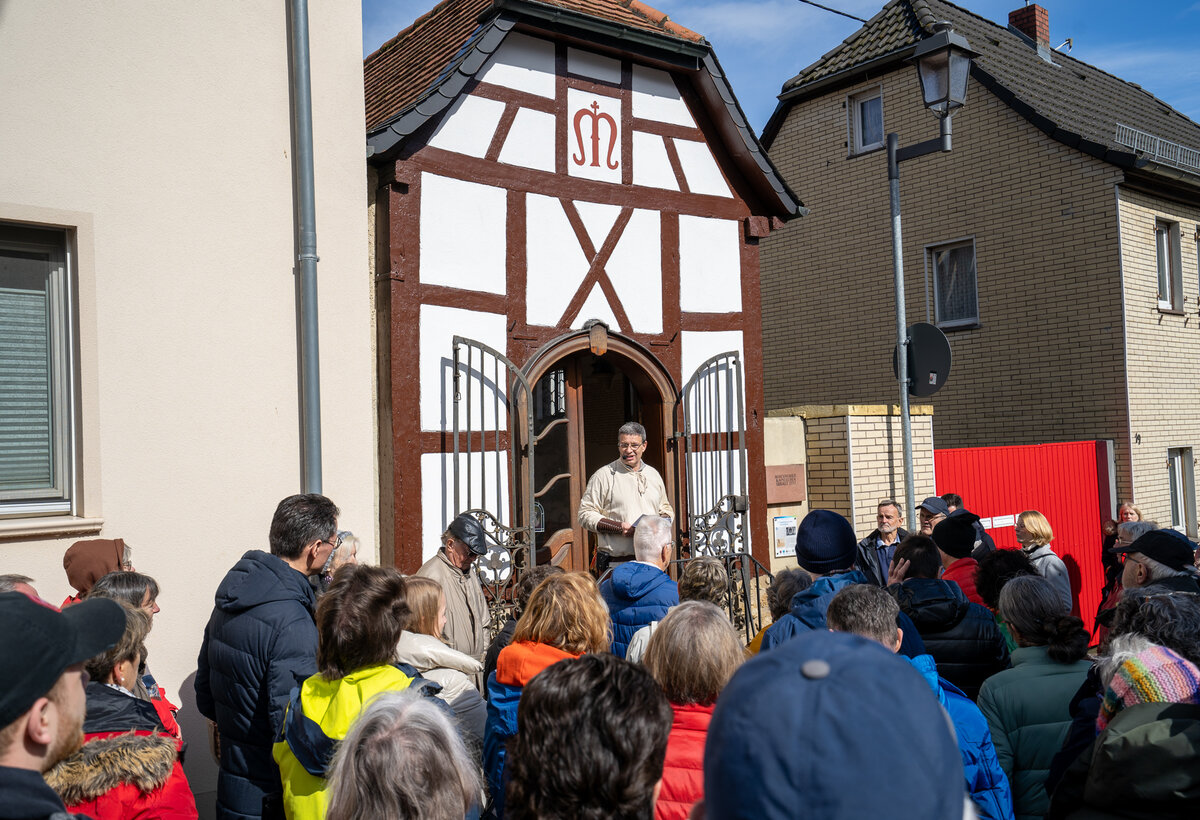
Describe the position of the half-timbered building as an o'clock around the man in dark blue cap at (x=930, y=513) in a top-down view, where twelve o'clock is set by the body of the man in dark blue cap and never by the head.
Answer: The half-timbered building is roughly at 1 o'clock from the man in dark blue cap.

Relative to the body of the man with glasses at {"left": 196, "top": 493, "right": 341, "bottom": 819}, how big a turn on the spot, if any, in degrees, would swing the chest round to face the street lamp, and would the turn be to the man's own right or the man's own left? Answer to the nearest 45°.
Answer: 0° — they already face it

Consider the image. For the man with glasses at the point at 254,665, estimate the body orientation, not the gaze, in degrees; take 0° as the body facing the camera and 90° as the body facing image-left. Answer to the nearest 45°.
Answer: approximately 225°

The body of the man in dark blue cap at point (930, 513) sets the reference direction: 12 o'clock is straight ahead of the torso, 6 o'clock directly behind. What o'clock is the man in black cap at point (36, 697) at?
the man in black cap at point (36, 697) is roughly at 11 o'clock from the man in dark blue cap at point (930, 513).

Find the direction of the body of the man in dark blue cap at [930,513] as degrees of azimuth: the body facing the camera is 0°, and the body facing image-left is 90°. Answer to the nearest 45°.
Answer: approximately 45°

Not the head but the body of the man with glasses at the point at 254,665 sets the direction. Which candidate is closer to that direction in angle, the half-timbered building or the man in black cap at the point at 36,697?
the half-timbered building

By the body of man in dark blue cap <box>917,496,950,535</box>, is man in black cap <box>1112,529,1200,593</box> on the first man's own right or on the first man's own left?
on the first man's own left

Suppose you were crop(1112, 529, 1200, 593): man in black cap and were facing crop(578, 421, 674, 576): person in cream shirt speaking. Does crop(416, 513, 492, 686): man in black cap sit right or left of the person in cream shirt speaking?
left
